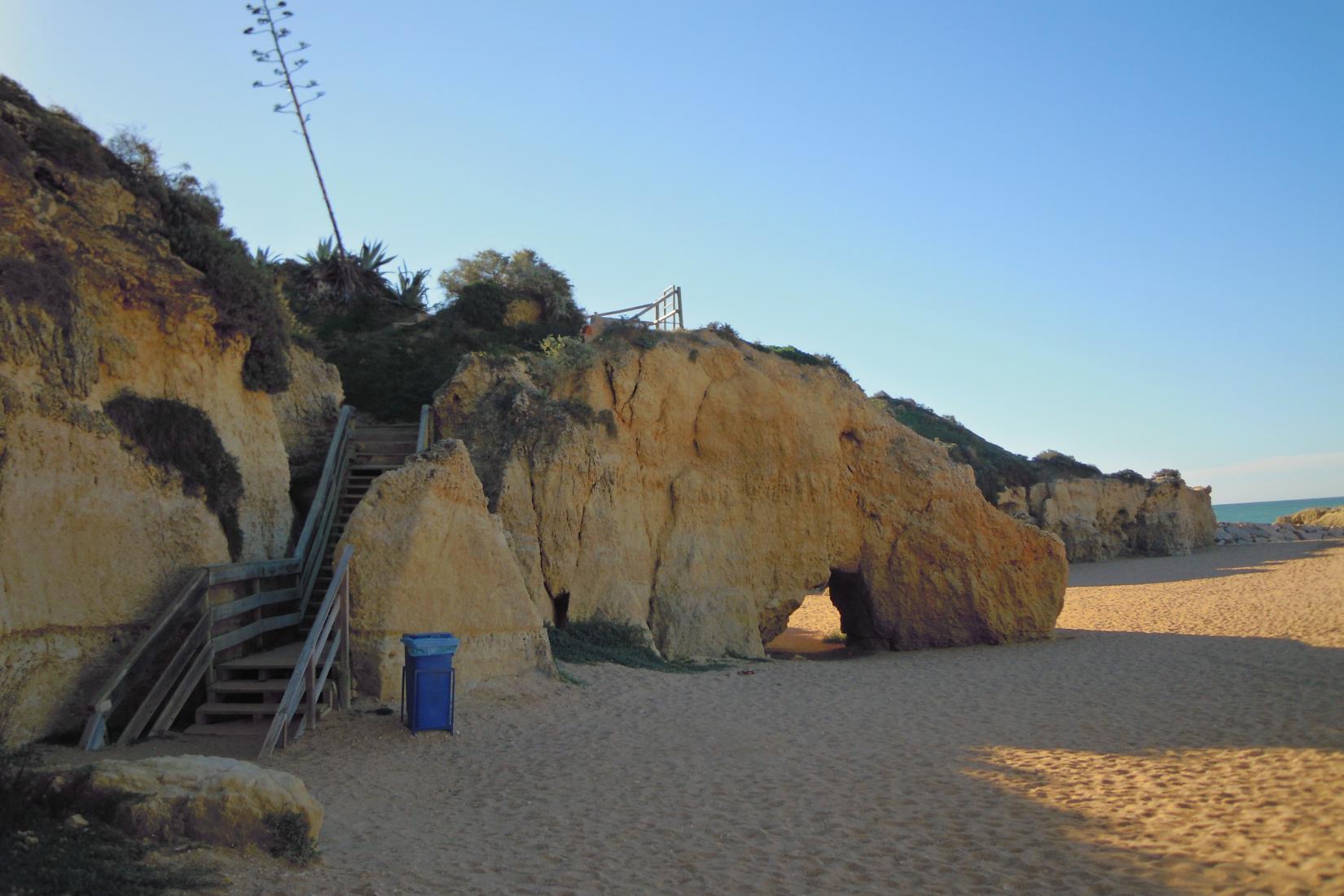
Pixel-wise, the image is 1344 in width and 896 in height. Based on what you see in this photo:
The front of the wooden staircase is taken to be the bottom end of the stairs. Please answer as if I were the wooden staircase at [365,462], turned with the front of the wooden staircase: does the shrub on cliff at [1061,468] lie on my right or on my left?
on my left

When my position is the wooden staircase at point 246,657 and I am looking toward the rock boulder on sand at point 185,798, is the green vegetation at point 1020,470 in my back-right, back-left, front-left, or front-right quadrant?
back-left

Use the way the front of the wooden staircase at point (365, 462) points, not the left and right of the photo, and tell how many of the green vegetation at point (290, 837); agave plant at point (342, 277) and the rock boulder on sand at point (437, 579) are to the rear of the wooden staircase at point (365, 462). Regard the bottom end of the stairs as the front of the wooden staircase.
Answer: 1

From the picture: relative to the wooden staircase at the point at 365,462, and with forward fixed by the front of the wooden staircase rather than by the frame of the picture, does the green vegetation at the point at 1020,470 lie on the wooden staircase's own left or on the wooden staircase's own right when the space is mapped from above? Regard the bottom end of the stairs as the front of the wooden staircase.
on the wooden staircase's own left

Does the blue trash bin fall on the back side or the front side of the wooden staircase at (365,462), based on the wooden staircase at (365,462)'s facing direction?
on the front side

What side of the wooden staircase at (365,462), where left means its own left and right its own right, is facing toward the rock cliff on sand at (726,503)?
left

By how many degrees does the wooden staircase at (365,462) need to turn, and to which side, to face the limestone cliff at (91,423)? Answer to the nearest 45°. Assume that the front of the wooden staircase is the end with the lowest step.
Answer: approximately 45° to its right

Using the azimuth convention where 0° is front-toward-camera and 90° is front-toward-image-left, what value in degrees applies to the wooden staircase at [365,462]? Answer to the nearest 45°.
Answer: approximately 0°
